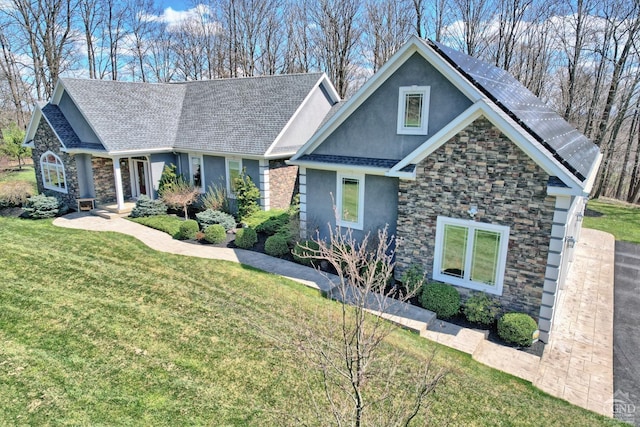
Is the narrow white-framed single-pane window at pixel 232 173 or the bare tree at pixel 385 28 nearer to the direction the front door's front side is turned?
the narrow white-framed single-pane window

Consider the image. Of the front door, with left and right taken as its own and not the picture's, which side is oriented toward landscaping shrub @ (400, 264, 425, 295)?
left

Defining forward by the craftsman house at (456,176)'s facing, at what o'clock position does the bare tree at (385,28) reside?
The bare tree is roughly at 4 o'clock from the craftsman house.

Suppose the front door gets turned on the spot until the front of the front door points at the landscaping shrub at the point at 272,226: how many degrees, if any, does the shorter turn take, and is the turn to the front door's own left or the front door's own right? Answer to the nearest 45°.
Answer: approximately 90° to the front door's own left

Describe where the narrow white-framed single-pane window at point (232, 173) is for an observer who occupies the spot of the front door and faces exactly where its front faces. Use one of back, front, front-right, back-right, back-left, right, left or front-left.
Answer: left

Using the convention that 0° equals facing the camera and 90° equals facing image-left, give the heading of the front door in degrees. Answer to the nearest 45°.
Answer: approximately 45°

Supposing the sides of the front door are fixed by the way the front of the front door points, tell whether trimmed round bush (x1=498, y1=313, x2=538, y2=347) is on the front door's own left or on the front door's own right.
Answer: on the front door's own left

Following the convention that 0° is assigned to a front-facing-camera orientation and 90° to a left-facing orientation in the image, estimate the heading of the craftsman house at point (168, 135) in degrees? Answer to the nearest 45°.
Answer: approximately 45°

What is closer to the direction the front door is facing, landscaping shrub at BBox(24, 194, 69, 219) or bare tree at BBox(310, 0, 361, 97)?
the landscaping shrub

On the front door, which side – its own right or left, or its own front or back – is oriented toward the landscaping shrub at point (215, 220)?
left

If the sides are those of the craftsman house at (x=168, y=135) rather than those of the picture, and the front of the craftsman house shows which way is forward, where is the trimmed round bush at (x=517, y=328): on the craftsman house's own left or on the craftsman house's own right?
on the craftsman house's own left
